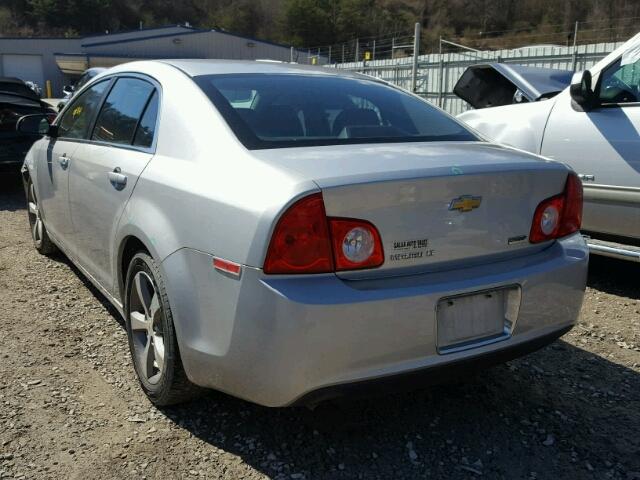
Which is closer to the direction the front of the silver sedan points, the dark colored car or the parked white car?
the dark colored car

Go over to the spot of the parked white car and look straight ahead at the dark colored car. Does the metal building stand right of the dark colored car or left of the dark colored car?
right

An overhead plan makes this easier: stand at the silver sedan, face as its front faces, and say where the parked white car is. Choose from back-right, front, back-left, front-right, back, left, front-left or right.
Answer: right

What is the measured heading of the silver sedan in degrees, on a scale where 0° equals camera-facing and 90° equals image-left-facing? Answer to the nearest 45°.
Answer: approximately 135°

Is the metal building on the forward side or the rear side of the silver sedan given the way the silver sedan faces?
on the forward side

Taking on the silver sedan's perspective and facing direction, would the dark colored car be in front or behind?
in front
